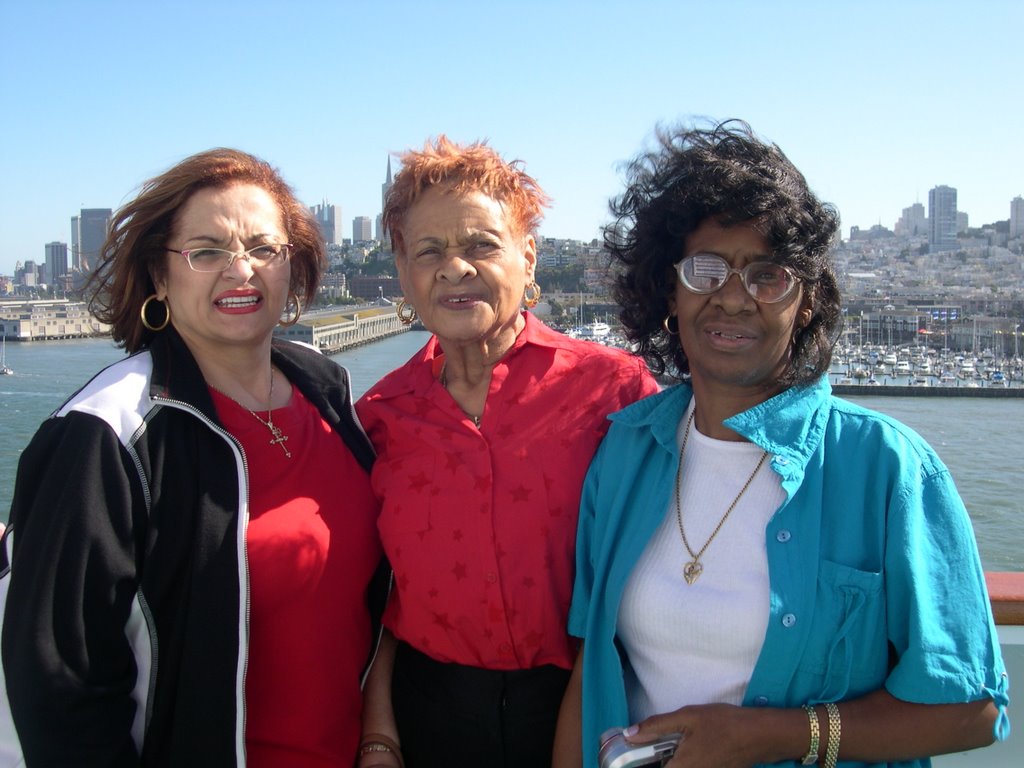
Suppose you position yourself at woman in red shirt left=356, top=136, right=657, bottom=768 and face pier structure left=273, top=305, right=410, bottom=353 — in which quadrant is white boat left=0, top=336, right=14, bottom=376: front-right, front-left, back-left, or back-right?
front-left

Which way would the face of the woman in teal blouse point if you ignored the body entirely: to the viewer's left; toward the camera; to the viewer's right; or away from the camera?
toward the camera

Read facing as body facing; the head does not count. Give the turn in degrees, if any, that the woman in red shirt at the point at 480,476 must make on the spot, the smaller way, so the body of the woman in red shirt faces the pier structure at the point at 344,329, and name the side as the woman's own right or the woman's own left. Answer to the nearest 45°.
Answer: approximately 180°

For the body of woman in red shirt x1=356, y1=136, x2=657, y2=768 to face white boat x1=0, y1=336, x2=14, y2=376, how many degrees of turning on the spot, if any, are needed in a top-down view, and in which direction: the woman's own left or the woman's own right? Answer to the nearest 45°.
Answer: approximately 135° to the woman's own right

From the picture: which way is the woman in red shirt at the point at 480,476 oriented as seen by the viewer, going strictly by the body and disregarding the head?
toward the camera

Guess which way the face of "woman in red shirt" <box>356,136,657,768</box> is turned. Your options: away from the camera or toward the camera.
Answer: toward the camera

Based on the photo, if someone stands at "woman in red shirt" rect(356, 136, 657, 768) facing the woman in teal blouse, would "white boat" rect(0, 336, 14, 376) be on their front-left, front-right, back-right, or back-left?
back-left

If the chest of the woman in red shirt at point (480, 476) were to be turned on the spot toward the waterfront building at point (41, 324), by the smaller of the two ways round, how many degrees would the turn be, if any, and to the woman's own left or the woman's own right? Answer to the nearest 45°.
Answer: approximately 135° to the woman's own right
